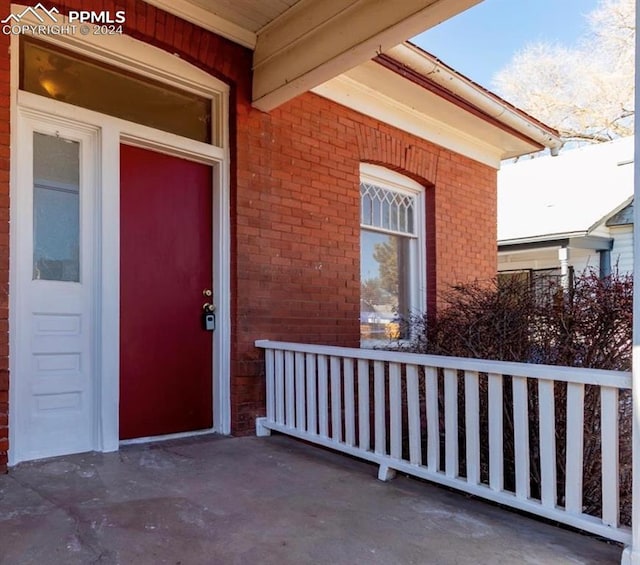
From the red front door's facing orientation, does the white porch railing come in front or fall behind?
in front

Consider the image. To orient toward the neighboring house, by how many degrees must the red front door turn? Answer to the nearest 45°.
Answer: approximately 90° to its left

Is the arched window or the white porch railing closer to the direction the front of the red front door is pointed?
the white porch railing

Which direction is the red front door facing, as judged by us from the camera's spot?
facing the viewer and to the right of the viewer

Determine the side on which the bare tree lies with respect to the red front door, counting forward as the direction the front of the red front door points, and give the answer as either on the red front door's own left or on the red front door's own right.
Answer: on the red front door's own left

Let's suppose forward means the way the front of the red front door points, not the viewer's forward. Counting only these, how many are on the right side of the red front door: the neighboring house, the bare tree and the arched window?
0

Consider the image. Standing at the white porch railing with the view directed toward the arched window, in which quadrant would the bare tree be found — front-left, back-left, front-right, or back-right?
front-right

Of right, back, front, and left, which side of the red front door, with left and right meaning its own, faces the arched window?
left
